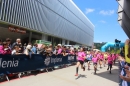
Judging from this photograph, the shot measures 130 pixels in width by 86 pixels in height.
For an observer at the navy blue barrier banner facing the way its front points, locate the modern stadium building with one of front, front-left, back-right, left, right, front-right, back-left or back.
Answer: back-left

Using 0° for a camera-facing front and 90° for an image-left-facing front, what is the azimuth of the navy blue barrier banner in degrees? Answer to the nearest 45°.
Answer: approximately 315°
